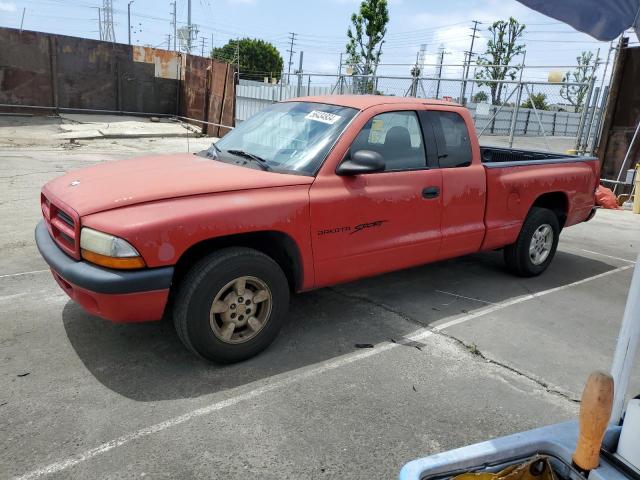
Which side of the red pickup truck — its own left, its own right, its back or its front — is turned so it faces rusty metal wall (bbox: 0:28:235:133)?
right

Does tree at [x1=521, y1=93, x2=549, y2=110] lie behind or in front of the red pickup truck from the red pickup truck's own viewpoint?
behind

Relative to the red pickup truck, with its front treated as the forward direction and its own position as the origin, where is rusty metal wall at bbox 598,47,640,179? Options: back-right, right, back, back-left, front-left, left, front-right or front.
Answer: back

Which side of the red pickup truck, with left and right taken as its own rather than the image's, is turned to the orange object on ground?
back

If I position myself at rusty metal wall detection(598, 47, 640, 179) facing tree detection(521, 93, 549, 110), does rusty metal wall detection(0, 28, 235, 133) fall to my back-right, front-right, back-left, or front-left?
front-left

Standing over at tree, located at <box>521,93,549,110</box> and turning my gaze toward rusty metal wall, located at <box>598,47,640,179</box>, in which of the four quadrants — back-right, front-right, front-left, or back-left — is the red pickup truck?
front-right

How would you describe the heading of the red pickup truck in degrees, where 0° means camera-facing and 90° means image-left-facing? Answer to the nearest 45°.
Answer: approximately 45°

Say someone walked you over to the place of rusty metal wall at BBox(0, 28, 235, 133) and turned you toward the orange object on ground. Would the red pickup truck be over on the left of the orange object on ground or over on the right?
right
